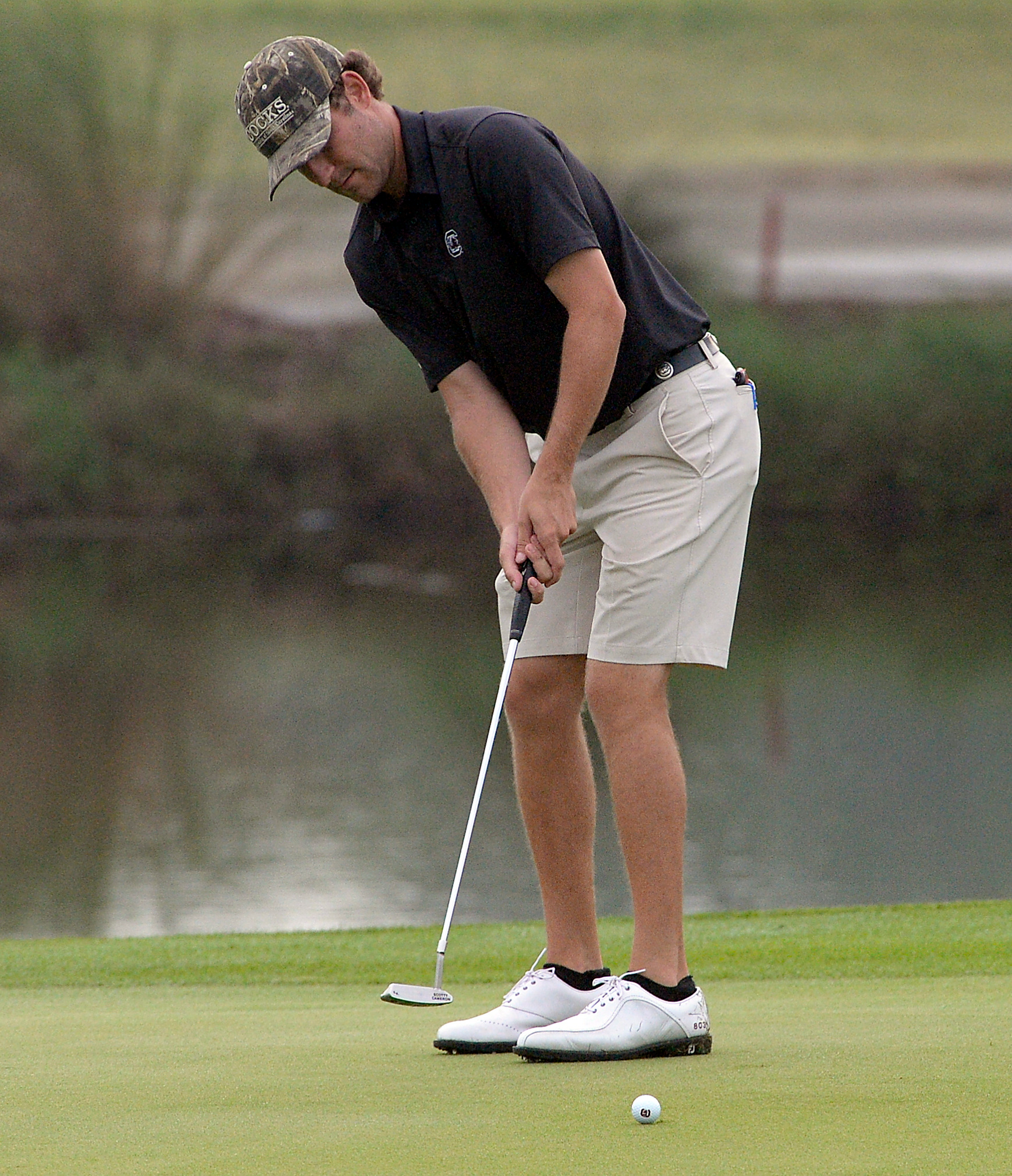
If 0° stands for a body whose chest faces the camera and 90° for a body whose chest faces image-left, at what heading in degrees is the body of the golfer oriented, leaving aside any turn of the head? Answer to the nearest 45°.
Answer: approximately 45°

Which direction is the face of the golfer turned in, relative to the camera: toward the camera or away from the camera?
toward the camera
